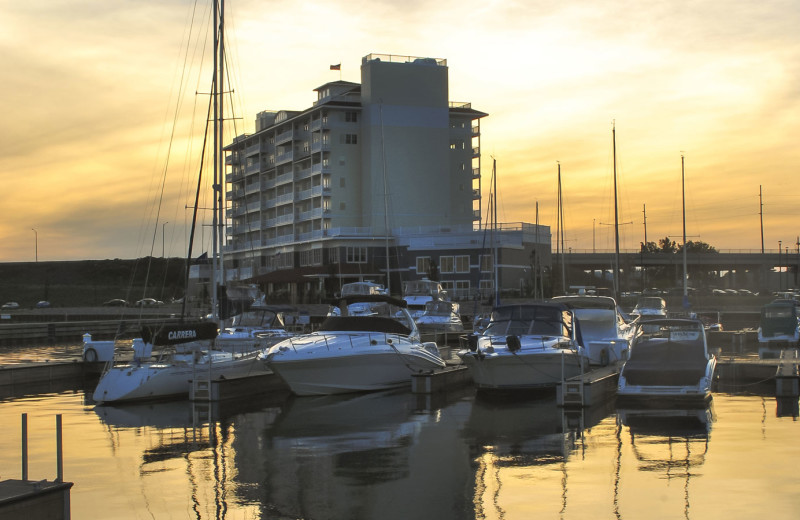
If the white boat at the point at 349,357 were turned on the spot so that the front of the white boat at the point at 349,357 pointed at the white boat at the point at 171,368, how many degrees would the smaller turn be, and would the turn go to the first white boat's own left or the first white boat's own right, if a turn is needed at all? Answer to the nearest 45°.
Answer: approximately 45° to the first white boat's own right

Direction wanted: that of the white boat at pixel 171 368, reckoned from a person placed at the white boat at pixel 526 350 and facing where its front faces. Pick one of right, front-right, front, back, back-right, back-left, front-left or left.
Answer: front-right

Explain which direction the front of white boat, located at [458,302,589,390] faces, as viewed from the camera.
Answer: facing the viewer and to the left of the viewer
